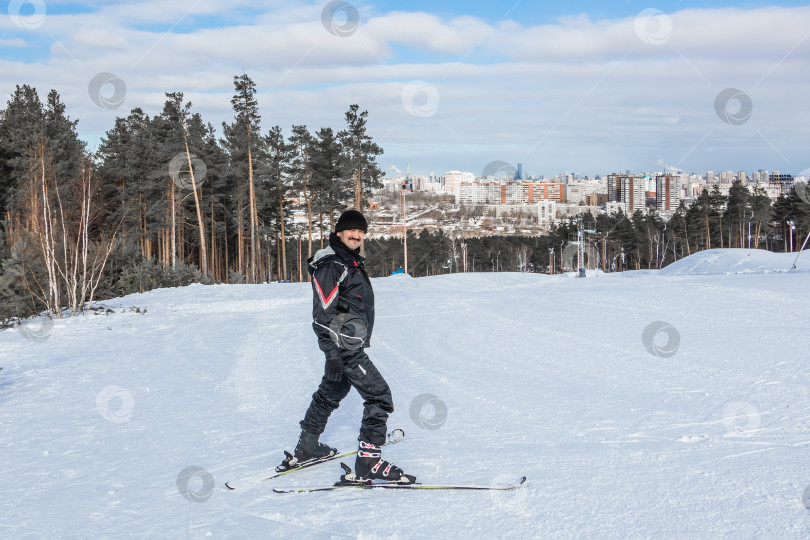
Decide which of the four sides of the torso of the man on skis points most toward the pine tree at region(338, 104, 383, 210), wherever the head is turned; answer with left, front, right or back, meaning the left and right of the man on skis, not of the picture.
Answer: left

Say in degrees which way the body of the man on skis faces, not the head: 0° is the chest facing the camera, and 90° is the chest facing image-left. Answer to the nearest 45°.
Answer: approximately 270°

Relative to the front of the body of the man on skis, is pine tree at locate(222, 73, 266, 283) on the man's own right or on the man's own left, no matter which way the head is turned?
on the man's own left

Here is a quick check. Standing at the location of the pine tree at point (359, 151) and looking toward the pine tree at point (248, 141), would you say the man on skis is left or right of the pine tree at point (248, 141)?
left
